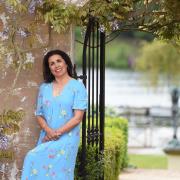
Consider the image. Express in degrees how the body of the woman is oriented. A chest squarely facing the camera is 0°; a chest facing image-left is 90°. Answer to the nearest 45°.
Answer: approximately 45°

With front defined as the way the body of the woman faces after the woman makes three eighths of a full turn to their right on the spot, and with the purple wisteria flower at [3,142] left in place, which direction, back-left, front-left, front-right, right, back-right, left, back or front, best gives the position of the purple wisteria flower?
front-left

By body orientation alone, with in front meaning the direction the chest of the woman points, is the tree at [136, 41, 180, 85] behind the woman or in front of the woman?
behind

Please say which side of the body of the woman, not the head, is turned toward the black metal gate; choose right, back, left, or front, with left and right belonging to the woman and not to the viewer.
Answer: back
